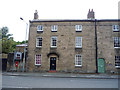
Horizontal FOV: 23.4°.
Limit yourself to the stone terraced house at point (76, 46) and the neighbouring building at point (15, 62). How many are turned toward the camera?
2

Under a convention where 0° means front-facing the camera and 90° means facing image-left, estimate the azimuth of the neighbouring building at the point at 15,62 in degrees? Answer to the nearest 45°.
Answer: approximately 0°
